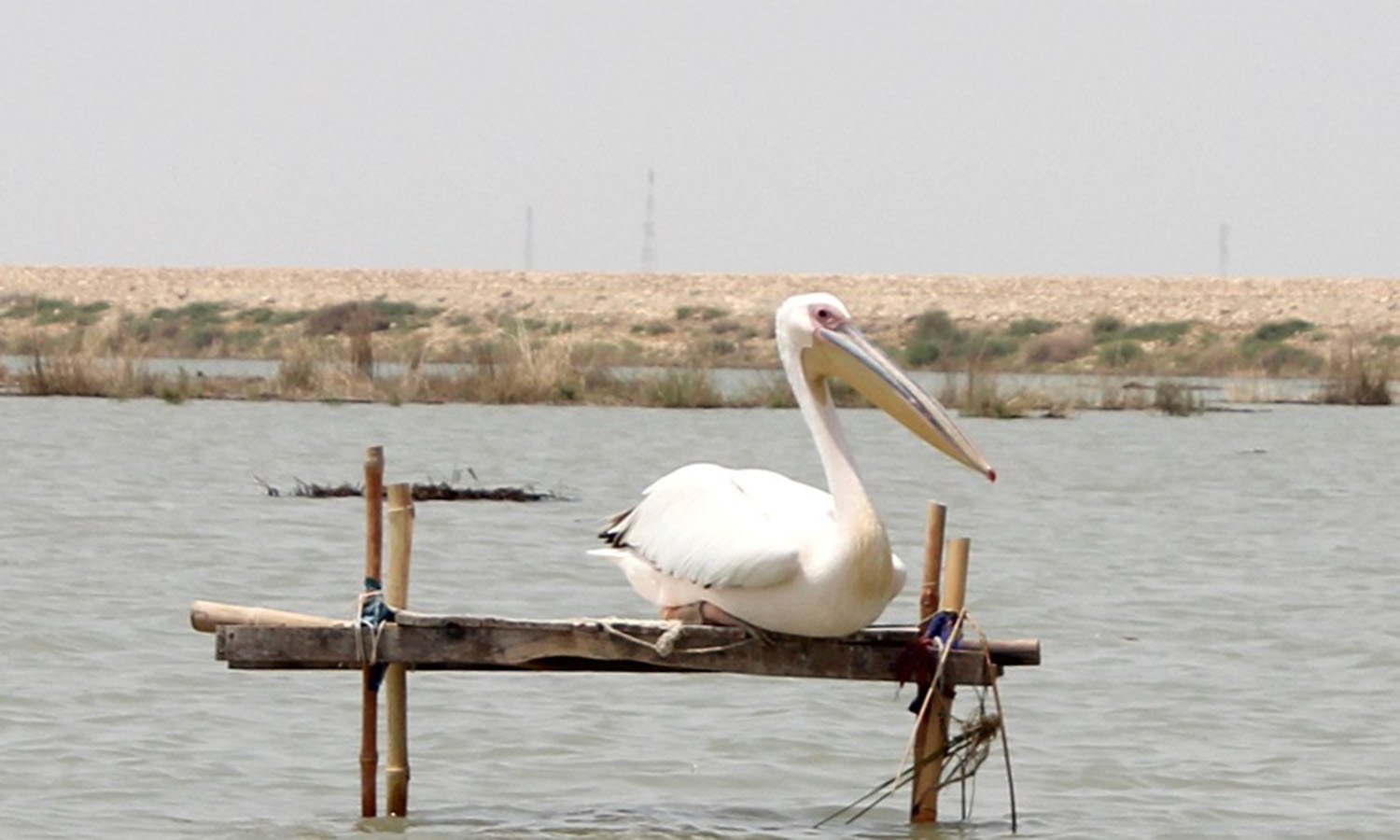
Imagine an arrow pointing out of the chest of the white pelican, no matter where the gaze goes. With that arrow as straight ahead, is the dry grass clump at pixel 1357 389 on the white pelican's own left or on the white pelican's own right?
on the white pelican's own left

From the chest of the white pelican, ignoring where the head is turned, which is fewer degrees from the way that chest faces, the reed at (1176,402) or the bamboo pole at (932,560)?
the bamboo pole

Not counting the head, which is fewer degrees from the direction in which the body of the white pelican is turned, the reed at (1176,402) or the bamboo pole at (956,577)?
the bamboo pole

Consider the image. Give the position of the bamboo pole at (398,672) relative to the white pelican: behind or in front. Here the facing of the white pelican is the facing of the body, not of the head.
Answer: behind

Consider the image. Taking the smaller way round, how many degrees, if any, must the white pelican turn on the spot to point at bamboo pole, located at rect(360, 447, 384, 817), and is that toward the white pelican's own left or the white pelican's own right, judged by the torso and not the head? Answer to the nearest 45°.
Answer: approximately 135° to the white pelican's own right

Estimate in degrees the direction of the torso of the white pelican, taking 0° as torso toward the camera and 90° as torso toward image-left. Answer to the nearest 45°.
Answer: approximately 315°
